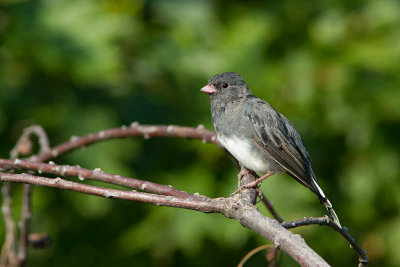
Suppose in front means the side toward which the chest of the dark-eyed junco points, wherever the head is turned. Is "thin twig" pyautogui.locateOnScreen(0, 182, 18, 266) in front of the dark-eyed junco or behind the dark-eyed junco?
in front

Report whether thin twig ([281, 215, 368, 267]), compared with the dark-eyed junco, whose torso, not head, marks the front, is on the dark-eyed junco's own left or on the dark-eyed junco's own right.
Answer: on the dark-eyed junco's own left

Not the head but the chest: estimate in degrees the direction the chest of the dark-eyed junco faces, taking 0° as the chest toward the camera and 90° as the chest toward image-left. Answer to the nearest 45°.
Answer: approximately 90°

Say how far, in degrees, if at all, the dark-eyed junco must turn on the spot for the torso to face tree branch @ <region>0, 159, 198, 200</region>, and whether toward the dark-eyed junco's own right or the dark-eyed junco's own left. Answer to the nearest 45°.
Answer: approximately 45° to the dark-eyed junco's own left
